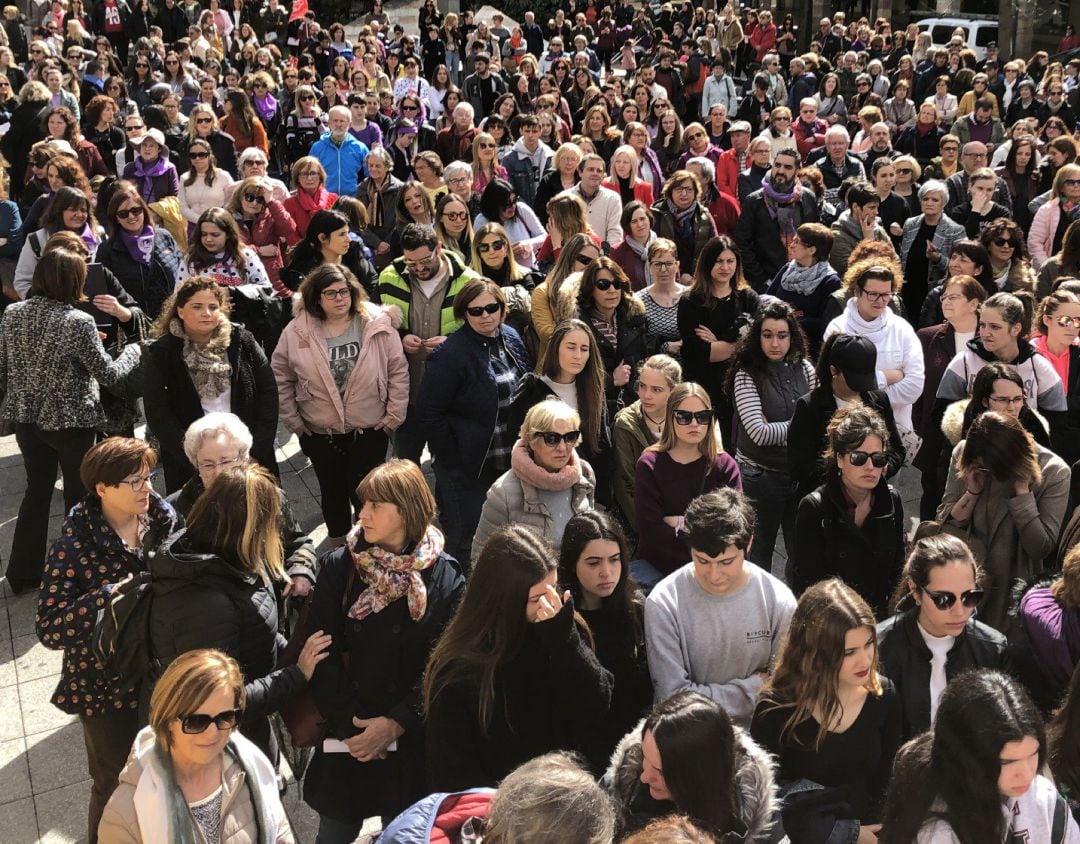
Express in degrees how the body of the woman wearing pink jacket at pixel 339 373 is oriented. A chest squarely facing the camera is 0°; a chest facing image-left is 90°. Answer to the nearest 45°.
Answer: approximately 0°

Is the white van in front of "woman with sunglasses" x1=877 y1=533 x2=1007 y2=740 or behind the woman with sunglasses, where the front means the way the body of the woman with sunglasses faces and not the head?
behind

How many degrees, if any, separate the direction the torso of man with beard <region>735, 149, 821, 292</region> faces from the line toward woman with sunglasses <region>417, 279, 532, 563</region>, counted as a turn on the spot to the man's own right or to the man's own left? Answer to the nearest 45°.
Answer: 0° — they already face them

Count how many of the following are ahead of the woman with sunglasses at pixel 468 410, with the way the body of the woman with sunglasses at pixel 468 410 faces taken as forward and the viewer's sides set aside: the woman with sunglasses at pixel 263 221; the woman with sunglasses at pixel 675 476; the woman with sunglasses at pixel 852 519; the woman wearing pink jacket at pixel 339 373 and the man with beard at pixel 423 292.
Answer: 2

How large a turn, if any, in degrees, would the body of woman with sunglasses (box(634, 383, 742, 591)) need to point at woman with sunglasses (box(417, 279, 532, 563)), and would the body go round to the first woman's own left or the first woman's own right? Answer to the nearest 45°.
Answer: approximately 135° to the first woman's own right

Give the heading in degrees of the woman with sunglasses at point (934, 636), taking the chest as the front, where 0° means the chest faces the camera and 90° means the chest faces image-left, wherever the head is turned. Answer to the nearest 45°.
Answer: approximately 315°

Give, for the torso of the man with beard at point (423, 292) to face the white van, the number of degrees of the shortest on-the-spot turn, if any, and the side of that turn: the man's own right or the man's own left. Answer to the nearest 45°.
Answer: approximately 135° to the man's own left

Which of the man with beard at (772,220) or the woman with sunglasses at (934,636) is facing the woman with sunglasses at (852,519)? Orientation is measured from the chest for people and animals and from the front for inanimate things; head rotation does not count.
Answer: the man with beard

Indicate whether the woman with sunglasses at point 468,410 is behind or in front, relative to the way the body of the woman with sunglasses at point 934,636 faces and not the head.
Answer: behind
